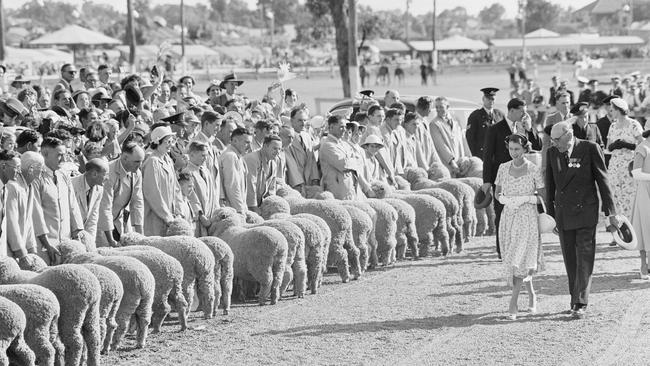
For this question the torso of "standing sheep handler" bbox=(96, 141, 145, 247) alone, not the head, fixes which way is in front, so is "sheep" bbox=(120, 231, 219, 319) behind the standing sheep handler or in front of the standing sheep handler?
in front

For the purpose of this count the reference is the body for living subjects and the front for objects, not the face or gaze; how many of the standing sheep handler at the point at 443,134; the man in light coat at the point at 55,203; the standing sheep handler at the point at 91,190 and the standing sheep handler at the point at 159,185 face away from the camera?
0

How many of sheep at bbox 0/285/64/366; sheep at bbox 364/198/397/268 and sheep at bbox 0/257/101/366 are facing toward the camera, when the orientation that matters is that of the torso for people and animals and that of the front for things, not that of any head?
0

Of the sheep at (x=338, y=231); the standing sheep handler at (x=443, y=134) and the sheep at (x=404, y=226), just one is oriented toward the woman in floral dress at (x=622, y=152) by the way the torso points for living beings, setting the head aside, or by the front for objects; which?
the standing sheep handler

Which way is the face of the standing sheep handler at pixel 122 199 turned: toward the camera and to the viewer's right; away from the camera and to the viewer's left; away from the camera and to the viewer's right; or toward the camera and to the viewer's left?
toward the camera and to the viewer's right

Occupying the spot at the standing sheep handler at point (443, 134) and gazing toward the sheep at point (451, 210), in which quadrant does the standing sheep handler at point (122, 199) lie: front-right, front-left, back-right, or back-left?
front-right

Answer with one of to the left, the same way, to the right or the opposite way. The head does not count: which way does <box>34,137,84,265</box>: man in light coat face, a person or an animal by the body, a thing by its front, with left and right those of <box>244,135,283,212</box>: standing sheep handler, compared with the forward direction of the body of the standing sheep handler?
the same way

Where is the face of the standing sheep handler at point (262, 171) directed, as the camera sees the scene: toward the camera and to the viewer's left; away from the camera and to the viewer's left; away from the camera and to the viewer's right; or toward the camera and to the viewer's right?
toward the camera and to the viewer's right

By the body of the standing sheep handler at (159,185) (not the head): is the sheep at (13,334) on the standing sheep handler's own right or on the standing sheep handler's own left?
on the standing sheep handler's own right

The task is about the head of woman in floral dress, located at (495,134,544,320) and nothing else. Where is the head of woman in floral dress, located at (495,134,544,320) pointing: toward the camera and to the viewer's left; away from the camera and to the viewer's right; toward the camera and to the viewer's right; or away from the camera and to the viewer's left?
toward the camera and to the viewer's left

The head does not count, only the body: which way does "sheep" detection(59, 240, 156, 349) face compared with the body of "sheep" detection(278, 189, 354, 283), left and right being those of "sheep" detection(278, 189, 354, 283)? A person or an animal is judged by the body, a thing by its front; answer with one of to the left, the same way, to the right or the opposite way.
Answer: the same way

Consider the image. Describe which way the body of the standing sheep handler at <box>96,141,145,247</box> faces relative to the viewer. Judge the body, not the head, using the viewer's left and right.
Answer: facing the viewer and to the right of the viewer
